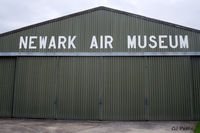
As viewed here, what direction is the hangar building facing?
toward the camera
